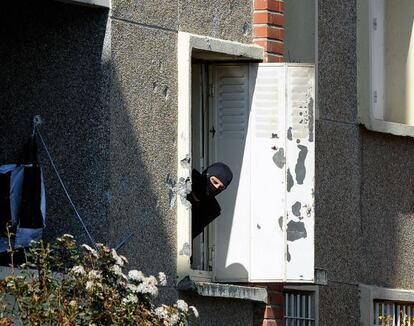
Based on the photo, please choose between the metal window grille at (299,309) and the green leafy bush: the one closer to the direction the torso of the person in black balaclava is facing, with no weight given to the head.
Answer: the green leafy bush

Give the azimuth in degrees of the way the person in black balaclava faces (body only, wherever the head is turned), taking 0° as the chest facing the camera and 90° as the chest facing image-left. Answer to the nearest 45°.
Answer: approximately 0°

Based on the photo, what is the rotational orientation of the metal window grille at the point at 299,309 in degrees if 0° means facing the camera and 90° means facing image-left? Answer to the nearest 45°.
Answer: approximately 0°

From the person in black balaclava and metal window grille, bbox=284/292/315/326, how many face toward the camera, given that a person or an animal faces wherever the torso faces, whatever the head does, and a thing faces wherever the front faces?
2
